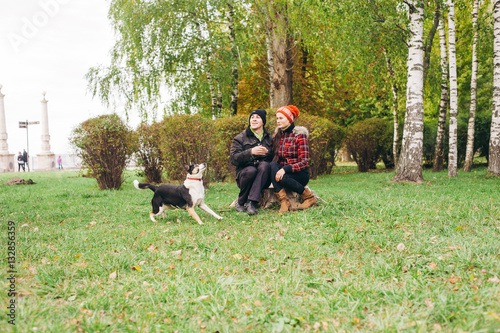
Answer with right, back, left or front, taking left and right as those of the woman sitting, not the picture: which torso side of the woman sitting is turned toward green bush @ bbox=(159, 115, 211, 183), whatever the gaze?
right

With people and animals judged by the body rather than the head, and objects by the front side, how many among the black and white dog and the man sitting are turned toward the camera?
1

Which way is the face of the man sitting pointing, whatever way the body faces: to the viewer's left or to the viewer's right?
to the viewer's left

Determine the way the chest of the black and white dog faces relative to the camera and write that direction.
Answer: to the viewer's right

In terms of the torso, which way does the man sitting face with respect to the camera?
toward the camera

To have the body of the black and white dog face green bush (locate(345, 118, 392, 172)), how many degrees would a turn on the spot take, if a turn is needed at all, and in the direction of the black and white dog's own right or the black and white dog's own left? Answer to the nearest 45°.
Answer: approximately 45° to the black and white dog's own left

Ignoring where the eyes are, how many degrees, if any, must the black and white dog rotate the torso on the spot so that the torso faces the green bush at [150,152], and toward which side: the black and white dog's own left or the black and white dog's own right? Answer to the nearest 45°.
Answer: approximately 90° to the black and white dog's own left

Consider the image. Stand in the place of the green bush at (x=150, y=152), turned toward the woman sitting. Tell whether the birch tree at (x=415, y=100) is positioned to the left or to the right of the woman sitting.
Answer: left

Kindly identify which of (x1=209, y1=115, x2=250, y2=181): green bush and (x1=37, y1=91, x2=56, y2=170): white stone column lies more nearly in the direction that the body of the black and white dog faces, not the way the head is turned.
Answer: the green bush

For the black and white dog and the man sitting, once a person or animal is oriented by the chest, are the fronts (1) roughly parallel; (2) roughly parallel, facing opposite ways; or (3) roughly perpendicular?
roughly perpendicular

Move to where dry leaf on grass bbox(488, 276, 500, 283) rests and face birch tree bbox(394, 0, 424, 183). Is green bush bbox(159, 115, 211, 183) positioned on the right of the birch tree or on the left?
left

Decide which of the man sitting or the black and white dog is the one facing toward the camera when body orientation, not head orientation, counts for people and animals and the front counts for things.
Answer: the man sitting

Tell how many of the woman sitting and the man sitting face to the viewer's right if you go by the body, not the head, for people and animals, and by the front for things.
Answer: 0
